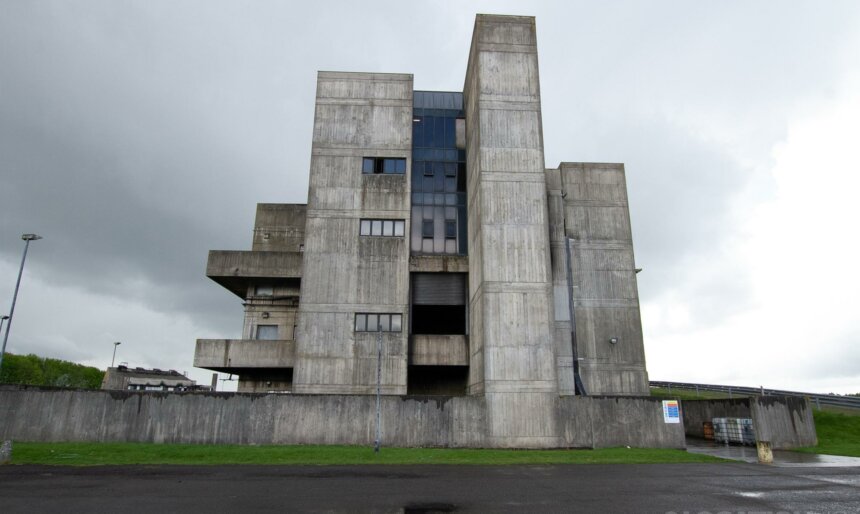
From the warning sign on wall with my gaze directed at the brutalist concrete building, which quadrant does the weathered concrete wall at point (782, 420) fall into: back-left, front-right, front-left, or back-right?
back-right

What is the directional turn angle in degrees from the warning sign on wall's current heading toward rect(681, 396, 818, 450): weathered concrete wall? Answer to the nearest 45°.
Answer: approximately 135° to its left

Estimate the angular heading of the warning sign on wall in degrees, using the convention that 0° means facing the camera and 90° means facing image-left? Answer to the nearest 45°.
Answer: approximately 0°
